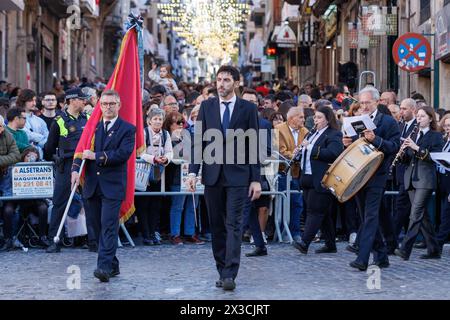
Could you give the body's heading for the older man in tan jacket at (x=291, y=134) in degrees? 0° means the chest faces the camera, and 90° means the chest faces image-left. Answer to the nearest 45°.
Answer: approximately 315°

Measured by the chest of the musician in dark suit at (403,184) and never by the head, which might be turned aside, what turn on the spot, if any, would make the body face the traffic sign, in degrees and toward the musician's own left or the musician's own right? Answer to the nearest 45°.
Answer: approximately 135° to the musician's own right

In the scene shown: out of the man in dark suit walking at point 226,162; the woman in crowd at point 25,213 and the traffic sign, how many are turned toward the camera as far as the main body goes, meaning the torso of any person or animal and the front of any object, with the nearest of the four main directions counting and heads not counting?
3

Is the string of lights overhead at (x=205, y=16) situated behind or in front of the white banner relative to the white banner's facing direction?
behind

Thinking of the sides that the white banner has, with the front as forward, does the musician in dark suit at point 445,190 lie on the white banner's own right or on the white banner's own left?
on the white banner's own left

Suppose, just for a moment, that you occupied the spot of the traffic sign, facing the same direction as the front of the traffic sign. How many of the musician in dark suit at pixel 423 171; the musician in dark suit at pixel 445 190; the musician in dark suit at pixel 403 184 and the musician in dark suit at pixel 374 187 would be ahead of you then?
4

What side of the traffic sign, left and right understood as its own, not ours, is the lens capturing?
front

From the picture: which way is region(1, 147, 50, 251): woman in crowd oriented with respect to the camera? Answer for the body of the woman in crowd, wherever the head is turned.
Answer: toward the camera

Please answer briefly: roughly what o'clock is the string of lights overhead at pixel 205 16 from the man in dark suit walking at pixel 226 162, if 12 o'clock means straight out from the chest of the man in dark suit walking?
The string of lights overhead is roughly at 6 o'clock from the man in dark suit walking.
